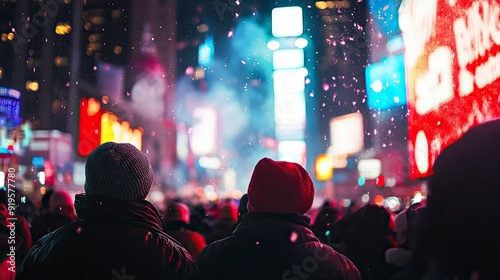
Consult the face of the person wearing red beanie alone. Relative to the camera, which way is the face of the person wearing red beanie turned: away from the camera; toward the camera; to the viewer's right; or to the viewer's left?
away from the camera

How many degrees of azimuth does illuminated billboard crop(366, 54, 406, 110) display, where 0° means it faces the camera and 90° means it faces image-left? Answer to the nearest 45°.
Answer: approximately 45°

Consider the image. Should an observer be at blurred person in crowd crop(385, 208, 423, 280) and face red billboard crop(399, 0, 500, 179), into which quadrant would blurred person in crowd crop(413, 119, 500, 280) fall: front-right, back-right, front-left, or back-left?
back-right

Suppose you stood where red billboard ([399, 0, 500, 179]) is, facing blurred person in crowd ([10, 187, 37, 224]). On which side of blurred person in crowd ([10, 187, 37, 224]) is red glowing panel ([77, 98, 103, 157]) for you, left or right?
right

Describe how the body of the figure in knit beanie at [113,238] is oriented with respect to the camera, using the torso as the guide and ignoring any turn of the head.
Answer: away from the camera

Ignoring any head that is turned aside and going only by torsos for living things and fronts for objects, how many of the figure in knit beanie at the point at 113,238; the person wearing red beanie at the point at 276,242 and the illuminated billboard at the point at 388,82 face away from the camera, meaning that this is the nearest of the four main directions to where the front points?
2

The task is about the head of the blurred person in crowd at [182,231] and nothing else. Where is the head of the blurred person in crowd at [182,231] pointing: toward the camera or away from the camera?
away from the camera

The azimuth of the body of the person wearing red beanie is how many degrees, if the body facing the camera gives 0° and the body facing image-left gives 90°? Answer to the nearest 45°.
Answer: approximately 180°
